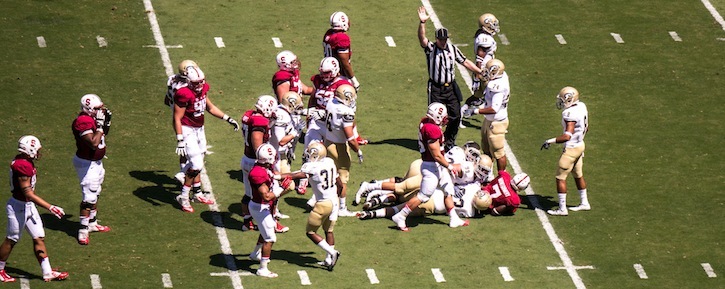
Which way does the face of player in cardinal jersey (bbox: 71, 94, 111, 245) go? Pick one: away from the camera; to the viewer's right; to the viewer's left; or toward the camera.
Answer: to the viewer's right

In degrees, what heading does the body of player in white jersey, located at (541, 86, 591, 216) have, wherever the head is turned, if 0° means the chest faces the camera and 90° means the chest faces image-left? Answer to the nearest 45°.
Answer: approximately 90°

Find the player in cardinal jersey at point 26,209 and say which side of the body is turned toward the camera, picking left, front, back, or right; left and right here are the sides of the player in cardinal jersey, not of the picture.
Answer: right

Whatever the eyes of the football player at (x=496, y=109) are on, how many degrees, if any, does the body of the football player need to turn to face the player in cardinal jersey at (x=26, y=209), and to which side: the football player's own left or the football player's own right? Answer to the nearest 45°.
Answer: approximately 45° to the football player's own left

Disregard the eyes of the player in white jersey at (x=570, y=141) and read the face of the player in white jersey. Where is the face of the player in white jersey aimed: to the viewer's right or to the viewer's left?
to the viewer's left

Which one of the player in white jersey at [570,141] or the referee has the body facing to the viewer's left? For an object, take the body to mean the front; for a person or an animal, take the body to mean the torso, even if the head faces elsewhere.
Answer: the player in white jersey

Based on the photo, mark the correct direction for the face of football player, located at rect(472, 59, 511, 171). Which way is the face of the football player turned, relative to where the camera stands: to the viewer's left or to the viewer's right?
to the viewer's left

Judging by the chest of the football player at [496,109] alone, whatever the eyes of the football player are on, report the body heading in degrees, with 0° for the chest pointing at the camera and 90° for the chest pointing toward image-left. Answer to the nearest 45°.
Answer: approximately 90°
